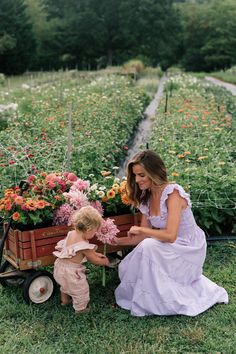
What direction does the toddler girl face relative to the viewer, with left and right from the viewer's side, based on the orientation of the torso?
facing away from the viewer and to the right of the viewer

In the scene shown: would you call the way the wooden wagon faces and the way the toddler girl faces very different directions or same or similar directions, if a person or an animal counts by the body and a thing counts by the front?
very different directions

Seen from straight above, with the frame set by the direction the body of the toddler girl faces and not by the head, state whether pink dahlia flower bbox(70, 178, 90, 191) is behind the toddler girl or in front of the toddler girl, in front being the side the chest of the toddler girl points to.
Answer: in front
